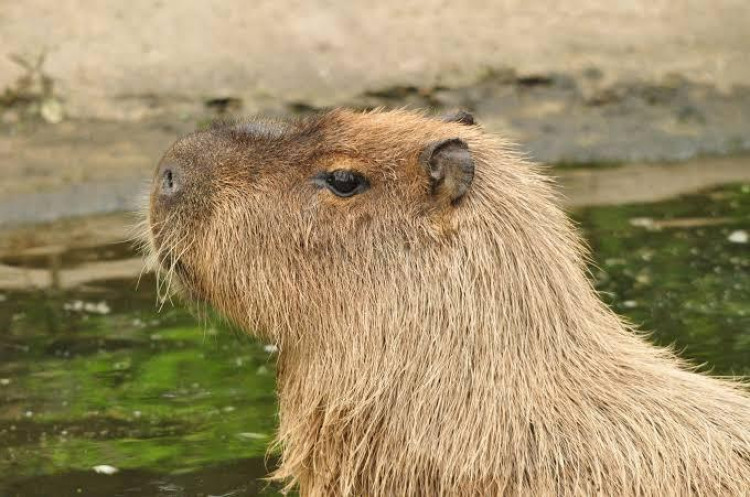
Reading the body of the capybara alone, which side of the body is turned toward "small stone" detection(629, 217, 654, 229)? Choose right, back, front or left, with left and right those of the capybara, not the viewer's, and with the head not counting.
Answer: right

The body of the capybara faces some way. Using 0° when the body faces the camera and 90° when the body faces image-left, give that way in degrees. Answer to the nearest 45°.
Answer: approximately 90°

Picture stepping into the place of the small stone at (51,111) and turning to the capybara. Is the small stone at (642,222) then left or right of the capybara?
left

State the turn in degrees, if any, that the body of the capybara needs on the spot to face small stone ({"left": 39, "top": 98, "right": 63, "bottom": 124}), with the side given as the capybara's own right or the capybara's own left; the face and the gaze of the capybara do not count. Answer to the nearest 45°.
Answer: approximately 45° to the capybara's own right

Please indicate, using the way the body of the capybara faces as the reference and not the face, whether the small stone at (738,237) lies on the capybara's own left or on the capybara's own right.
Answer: on the capybara's own right

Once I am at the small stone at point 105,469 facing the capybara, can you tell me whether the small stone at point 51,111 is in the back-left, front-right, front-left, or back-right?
back-left
